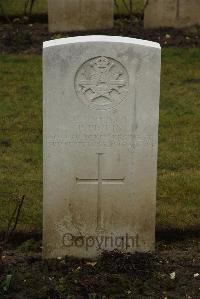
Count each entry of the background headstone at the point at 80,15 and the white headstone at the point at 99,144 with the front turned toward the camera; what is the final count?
2

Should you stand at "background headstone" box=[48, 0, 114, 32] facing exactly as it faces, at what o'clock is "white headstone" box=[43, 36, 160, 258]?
The white headstone is roughly at 12 o'clock from the background headstone.

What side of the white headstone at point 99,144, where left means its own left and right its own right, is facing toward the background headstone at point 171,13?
back

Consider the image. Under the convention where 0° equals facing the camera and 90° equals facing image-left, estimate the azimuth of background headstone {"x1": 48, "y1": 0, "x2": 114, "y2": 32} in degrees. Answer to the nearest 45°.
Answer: approximately 0°

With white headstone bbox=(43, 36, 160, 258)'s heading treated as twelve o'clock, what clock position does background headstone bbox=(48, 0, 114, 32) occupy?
The background headstone is roughly at 6 o'clock from the white headstone.

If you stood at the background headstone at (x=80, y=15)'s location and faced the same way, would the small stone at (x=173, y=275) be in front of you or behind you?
in front

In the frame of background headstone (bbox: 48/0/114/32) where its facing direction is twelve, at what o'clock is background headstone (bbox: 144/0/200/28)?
background headstone (bbox: 144/0/200/28) is roughly at 9 o'clock from background headstone (bbox: 48/0/114/32).
